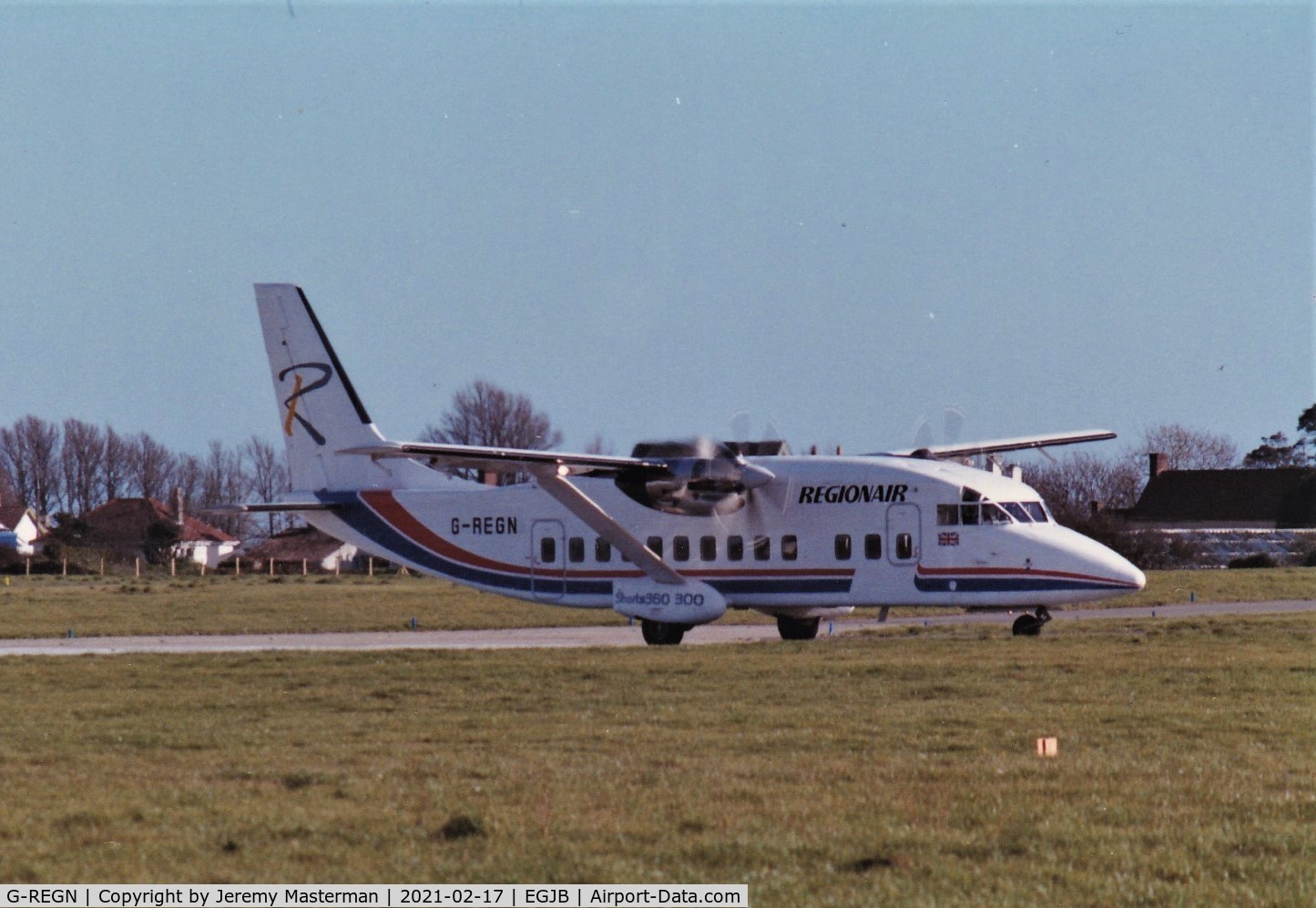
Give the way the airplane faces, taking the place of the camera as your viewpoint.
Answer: facing the viewer and to the right of the viewer
